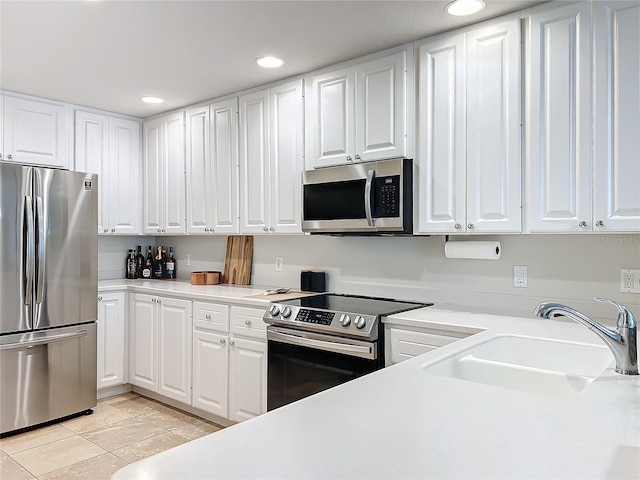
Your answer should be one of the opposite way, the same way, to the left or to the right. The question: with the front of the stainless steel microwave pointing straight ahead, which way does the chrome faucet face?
to the right

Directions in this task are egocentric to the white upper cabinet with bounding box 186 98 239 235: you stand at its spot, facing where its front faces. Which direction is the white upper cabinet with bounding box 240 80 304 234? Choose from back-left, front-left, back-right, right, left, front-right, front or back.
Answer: left

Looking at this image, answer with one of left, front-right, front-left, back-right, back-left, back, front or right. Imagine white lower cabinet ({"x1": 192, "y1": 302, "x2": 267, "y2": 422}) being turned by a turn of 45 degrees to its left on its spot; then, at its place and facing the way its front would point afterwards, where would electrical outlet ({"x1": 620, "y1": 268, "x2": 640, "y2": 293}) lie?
front-left

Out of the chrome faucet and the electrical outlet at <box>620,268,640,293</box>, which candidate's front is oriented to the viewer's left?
the chrome faucet

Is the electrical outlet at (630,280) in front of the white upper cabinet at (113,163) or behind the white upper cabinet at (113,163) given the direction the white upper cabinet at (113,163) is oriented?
in front

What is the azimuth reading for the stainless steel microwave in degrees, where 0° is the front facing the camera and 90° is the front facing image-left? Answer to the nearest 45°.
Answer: approximately 45°

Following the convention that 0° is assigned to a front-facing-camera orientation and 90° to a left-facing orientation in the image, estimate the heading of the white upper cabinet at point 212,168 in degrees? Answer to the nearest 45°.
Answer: approximately 45°

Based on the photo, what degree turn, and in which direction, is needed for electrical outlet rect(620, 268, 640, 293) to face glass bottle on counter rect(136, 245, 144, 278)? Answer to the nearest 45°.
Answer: approximately 90° to its right

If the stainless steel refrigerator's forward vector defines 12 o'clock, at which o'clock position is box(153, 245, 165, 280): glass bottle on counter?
The glass bottle on counter is roughly at 9 o'clock from the stainless steel refrigerator.

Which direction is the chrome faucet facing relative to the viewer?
to the viewer's left

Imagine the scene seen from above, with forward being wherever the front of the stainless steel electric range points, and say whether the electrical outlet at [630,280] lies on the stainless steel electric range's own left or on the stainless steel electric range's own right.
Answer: on the stainless steel electric range's own left

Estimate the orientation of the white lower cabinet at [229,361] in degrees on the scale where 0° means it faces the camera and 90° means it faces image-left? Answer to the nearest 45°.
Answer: approximately 45°
